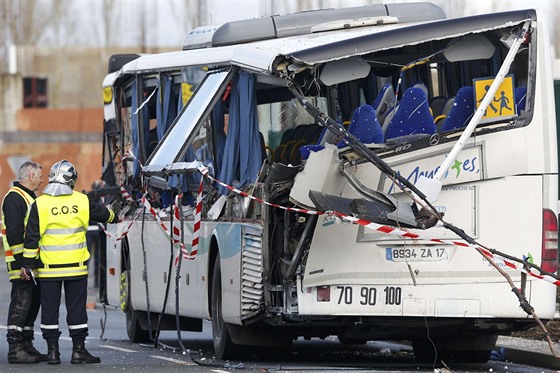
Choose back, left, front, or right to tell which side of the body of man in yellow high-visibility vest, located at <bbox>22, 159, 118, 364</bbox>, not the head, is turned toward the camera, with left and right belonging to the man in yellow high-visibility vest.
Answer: back

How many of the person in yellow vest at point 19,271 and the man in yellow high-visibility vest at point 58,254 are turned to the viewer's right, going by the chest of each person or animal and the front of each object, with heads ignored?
1

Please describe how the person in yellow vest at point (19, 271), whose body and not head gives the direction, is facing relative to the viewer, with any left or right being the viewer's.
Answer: facing to the right of the viewer

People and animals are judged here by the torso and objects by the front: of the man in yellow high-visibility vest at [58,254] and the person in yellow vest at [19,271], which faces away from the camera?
the man in yellow high-visibility vest

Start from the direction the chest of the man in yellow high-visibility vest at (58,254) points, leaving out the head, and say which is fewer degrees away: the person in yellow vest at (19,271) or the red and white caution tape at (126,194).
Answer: the red and white caution tape

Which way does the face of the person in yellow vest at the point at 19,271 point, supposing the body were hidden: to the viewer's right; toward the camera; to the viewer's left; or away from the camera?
to the viewer's right

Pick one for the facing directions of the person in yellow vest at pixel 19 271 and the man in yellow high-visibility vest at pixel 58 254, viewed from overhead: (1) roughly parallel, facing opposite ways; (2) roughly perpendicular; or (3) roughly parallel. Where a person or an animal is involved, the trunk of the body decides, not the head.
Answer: roughly perpendicular

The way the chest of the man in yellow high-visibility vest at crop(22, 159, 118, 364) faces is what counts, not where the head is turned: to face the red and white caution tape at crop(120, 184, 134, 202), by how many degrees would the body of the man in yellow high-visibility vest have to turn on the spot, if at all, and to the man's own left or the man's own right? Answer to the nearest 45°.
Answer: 0° — they already face it

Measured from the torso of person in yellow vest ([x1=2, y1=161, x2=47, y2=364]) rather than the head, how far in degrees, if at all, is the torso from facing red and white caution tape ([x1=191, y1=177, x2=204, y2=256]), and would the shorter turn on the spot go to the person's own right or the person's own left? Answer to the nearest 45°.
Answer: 0° — they already face it
